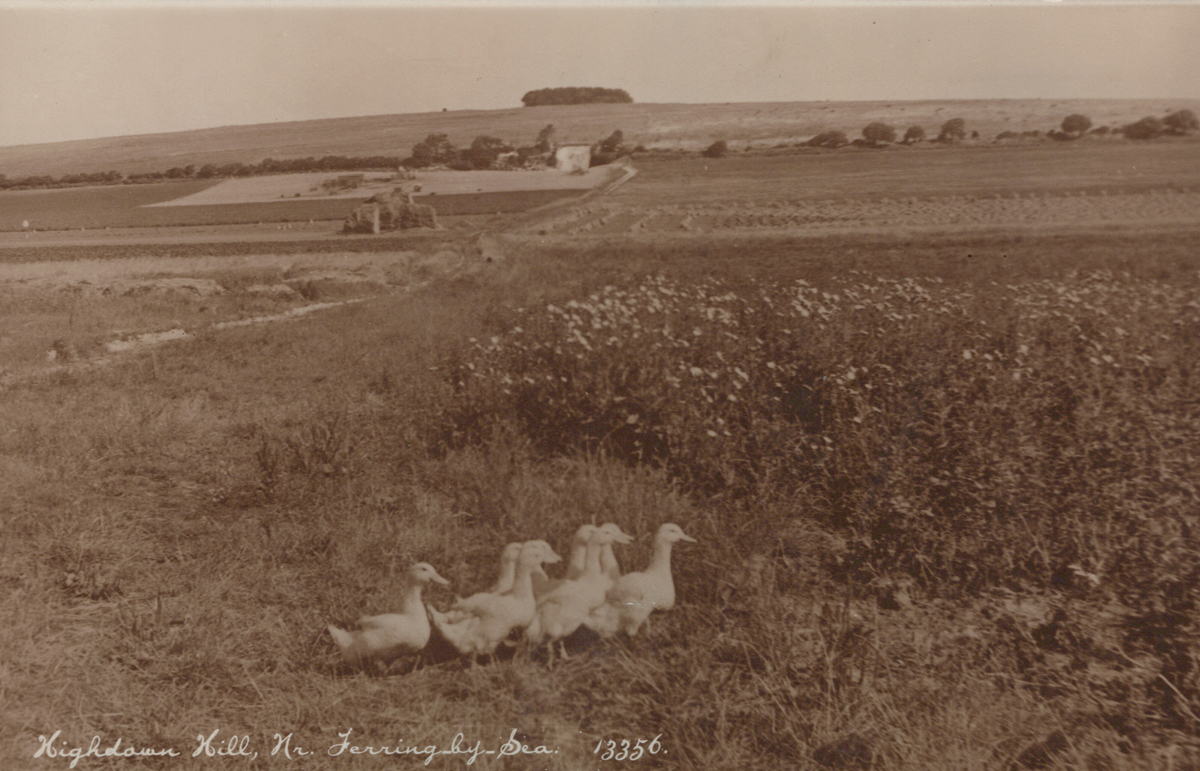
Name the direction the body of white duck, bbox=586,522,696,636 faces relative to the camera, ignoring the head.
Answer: to the viewer's right

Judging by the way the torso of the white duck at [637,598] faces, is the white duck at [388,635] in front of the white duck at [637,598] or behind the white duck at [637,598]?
behind

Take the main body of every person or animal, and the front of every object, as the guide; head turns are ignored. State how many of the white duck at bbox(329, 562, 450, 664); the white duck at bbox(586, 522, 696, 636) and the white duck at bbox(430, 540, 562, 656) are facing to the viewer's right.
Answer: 3

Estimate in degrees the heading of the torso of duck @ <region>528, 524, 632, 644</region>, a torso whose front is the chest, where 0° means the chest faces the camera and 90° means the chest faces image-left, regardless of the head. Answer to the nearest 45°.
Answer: approximately 270°

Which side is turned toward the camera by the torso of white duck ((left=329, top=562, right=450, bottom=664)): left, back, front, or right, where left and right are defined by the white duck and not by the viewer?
right

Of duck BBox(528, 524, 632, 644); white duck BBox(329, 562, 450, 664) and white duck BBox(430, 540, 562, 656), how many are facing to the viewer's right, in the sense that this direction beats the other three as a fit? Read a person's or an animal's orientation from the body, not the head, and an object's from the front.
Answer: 3

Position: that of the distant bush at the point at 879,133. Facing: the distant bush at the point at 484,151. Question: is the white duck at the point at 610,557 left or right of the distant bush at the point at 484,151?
left

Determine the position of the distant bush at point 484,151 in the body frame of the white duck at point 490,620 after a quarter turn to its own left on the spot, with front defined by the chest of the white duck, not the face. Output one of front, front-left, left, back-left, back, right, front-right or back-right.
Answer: front

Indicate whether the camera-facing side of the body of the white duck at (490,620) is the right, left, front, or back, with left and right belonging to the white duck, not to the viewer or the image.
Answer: right
